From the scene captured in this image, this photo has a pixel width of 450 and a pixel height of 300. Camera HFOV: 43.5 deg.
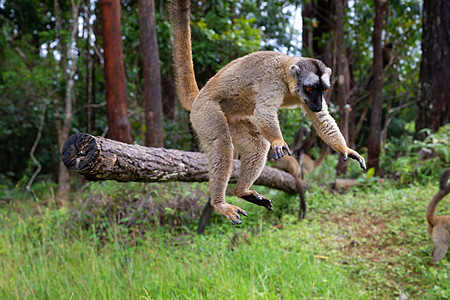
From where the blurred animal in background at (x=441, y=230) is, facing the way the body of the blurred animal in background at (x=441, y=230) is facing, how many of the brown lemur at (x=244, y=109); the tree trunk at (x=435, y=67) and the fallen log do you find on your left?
1

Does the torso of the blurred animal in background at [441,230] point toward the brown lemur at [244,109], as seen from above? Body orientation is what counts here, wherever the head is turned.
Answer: no

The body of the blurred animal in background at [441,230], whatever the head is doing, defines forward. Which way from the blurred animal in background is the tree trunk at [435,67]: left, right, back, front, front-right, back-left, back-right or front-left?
left

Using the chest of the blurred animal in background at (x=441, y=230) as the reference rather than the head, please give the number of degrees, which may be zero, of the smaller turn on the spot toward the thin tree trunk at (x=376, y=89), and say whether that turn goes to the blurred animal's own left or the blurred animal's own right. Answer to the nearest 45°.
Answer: approximately 135° to the blurred animal's own left

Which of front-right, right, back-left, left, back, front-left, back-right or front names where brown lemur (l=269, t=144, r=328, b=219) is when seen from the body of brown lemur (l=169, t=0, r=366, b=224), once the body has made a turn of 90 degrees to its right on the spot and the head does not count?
back-right

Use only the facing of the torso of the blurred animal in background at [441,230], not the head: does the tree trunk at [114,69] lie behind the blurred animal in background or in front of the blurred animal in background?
behind

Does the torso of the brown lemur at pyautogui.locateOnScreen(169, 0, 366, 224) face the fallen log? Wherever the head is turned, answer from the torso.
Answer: no

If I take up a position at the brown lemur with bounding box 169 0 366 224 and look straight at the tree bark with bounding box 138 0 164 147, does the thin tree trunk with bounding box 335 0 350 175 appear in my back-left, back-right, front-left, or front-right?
front-right

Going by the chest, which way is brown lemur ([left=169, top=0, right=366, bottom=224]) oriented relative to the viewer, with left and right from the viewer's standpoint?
facing the viewer and to the right of the viewer

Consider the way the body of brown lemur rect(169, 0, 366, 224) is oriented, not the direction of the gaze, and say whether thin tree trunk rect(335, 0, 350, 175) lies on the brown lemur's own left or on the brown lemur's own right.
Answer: on the brown lemur's own left

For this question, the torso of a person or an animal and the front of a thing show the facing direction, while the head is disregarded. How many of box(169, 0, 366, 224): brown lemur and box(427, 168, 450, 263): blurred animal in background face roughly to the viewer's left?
0

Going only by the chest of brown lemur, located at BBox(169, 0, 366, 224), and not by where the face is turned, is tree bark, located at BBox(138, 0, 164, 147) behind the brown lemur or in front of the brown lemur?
behind

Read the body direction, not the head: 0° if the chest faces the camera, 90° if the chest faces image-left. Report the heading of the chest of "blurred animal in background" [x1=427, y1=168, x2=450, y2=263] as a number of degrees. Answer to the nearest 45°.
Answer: approximately 270°
